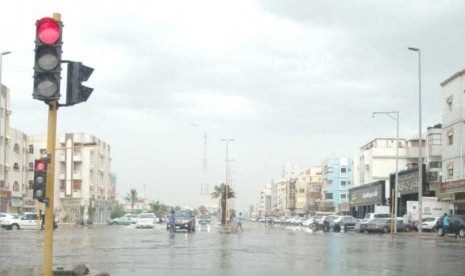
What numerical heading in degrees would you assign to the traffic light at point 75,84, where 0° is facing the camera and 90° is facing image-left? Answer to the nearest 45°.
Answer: approximately 270°

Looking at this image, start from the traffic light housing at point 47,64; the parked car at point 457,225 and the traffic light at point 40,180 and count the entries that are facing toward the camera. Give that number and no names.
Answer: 2

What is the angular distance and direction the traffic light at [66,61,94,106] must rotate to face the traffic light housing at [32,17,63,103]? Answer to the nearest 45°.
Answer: approximately 135° to its right

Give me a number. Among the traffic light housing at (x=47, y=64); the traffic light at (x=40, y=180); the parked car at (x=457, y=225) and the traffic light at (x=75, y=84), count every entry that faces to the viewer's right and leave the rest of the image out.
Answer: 1

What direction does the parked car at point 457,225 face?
to the viewer's left

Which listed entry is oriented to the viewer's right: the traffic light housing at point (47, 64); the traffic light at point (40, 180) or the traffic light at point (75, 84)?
the traffic light at point (75, 84)

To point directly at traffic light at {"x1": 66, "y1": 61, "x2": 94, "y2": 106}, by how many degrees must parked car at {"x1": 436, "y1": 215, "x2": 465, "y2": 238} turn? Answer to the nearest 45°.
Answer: approximately 90° to its left

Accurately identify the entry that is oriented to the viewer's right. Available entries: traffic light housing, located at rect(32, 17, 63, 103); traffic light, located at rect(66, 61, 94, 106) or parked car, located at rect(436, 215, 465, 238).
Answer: the traffic light
